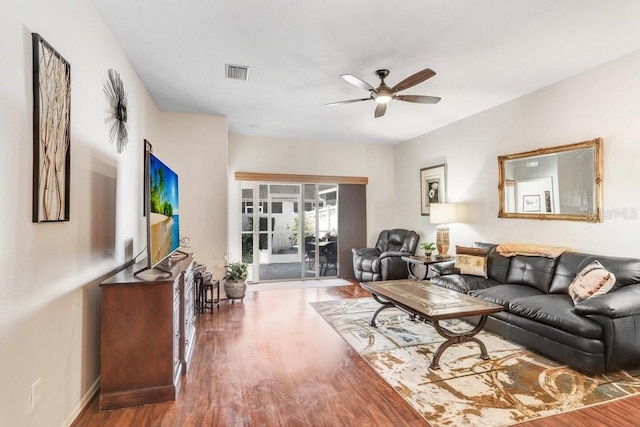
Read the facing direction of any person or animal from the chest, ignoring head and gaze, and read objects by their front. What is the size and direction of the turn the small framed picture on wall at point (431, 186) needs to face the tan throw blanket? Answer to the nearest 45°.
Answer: approximately 90° to its left

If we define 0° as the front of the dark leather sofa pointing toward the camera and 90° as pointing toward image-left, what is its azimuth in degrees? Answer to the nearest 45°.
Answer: approximately 45°

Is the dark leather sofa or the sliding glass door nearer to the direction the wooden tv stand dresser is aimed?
the dark leather sofa

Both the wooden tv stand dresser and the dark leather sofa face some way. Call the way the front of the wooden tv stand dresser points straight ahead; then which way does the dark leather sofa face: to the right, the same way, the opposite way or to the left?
the opposite way

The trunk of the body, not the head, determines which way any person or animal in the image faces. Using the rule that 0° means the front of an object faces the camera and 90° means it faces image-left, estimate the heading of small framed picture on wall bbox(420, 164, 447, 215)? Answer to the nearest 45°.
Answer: approximately 45°

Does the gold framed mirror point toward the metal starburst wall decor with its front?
yes

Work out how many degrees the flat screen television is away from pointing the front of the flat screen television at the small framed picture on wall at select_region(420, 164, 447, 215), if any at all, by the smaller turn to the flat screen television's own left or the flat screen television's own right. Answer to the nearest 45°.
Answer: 0° — it already faces it
